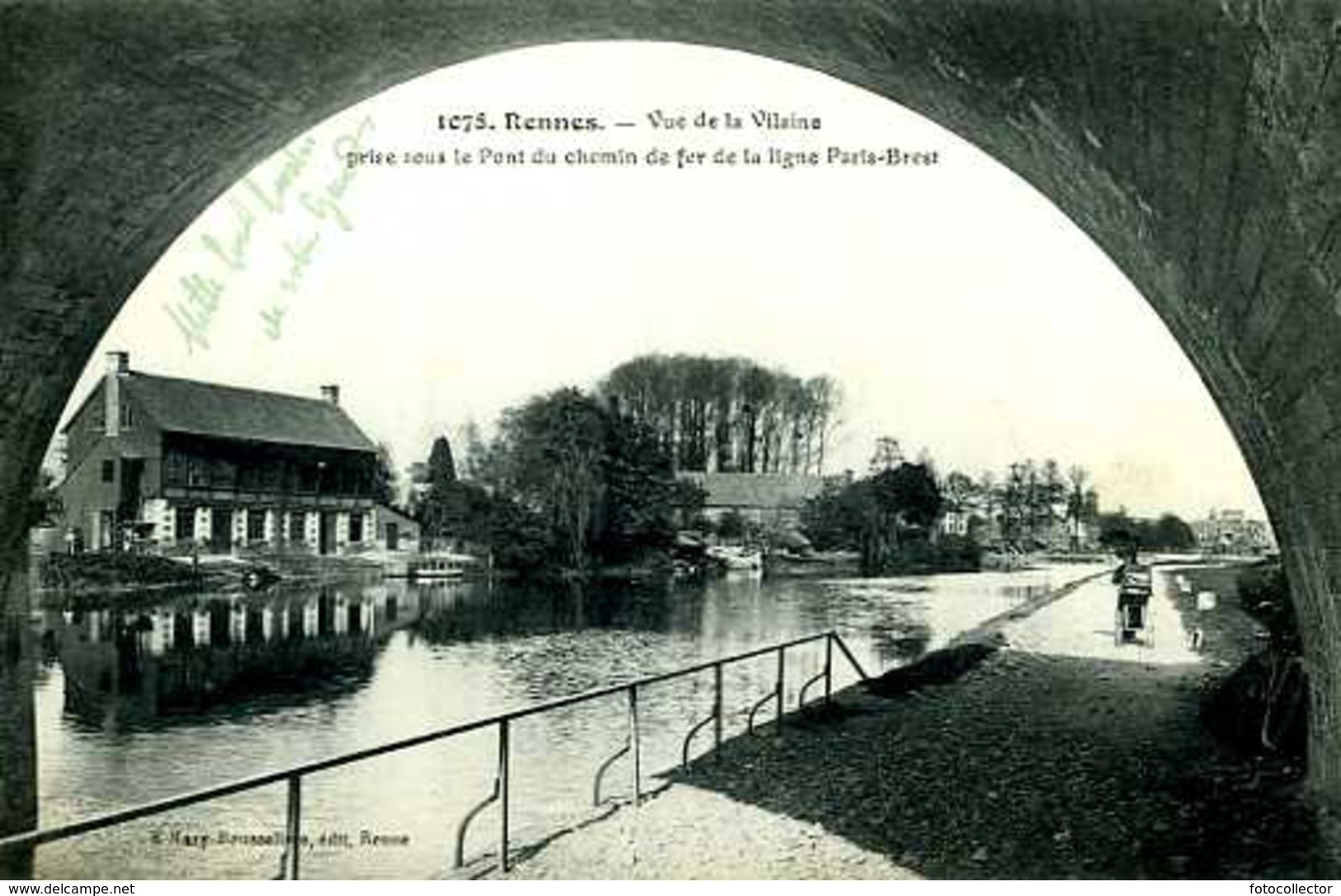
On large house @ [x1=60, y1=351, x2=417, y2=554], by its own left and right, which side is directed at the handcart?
front

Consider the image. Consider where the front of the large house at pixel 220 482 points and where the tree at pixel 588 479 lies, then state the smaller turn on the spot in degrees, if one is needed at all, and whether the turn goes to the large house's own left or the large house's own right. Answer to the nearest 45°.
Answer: approximately 90° to the large house's own left

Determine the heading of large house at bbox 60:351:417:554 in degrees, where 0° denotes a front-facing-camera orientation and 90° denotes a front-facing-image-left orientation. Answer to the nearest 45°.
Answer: approximately 315°

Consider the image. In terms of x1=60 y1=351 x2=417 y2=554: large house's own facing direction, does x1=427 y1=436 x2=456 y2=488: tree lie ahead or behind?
ahead

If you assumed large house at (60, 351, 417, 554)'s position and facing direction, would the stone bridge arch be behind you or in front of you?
in front
